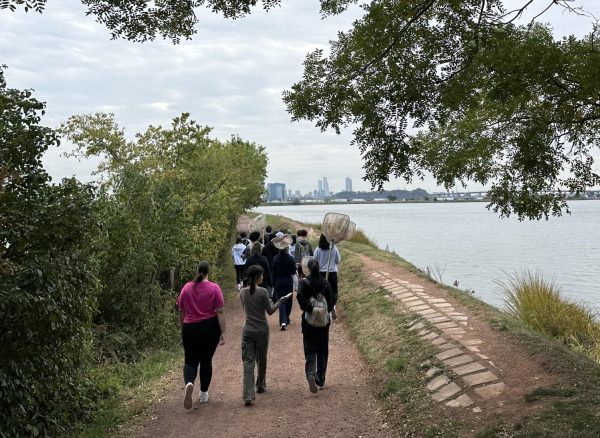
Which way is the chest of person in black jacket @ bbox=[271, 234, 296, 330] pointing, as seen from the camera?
away from the camera

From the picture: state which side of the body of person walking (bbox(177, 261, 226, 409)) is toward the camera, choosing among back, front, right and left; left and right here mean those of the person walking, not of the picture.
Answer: back

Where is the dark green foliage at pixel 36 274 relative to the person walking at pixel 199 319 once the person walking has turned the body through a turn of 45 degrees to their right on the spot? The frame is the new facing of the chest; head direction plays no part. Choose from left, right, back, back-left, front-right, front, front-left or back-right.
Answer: back

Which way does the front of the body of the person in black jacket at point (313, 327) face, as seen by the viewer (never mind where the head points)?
away from the camera

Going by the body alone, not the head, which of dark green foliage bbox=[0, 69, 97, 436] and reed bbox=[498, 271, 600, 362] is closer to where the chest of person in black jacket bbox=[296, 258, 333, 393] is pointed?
the reed

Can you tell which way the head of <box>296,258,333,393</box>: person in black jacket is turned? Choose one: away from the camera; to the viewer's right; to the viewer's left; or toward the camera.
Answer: away from the camera

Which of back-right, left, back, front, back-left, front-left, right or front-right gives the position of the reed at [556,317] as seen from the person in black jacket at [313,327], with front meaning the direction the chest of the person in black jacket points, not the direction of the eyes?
front-right

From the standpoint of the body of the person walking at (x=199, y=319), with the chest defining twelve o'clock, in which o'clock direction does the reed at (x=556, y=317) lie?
The reed is roughly at 2 o'clock from the person walking.

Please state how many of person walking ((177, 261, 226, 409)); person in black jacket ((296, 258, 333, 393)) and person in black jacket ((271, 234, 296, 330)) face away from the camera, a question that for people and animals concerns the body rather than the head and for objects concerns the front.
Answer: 3

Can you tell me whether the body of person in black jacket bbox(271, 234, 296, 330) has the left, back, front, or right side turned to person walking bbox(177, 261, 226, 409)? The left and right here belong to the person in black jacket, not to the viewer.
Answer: back
